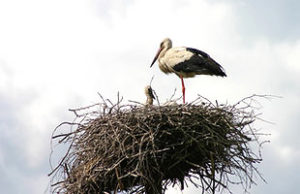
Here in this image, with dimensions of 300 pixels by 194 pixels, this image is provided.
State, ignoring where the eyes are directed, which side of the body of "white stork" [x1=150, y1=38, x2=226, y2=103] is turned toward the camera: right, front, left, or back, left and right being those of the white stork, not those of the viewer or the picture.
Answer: left
